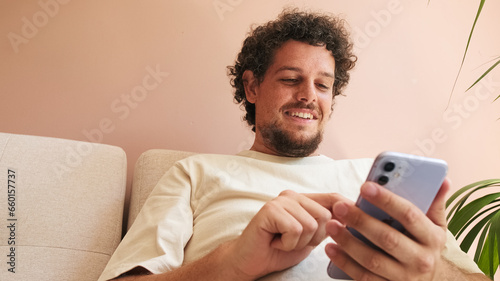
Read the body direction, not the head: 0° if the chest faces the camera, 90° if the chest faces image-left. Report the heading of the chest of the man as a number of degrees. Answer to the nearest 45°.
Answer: approximately 0°

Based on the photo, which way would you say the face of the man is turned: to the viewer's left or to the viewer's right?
to the viewer's right
